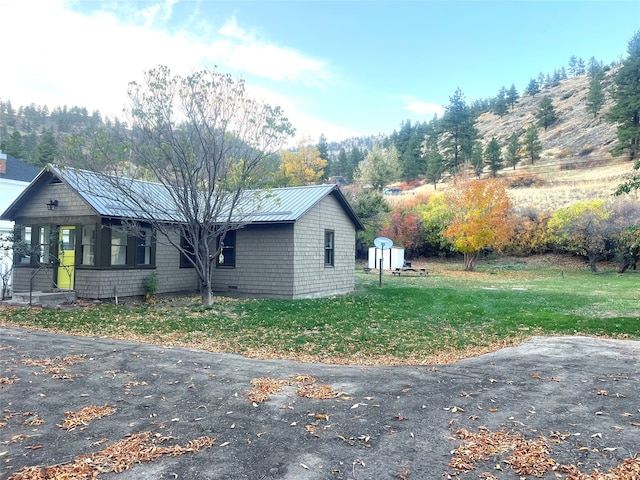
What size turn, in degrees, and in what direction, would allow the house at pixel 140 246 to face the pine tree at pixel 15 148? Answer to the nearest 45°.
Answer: approximately 135° to its right

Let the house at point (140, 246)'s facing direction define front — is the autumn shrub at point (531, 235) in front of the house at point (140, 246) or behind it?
behind

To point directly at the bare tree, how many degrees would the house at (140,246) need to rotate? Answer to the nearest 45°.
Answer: approximately 90° to its left

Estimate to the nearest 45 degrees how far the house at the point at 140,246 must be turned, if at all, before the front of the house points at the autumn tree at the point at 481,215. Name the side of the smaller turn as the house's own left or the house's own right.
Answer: approximately 180°

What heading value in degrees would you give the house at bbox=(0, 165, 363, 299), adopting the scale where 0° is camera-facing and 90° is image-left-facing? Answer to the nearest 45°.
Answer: approximately 45°

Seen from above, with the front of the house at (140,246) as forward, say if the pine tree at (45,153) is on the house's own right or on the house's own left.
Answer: on the house's own right
